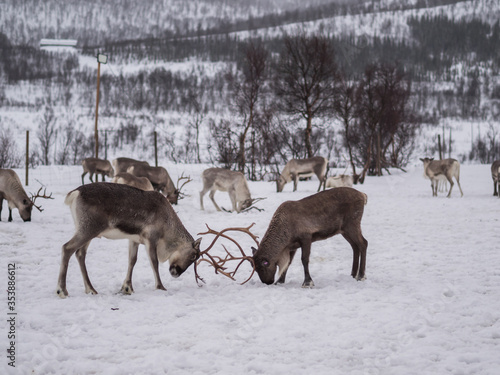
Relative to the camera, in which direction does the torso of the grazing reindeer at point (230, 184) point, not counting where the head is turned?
to the viewer's right

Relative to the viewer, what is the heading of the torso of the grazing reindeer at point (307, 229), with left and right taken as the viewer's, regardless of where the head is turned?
facing to the left of the viewer

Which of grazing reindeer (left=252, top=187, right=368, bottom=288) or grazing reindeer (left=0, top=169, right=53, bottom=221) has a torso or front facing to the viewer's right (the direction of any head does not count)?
grazing reindeer (left=0, top=169, right=53, bottom=221)

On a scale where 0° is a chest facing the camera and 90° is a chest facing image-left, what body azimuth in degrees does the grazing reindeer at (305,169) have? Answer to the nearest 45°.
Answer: approximately 90°

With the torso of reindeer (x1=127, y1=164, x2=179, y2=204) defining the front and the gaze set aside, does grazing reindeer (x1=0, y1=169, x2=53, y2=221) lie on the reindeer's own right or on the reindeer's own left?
on the reindeer's own right

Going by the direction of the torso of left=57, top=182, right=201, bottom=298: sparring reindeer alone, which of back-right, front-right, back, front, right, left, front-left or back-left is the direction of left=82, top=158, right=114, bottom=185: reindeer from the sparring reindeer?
left

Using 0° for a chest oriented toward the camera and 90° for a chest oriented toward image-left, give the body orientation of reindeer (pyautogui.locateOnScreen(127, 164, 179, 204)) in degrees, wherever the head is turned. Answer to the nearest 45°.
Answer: approximately 270°

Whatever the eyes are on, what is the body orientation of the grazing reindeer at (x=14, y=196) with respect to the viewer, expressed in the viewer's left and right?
facing to the right of the viewer

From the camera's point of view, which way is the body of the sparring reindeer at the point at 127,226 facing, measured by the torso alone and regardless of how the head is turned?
to the viewer's right

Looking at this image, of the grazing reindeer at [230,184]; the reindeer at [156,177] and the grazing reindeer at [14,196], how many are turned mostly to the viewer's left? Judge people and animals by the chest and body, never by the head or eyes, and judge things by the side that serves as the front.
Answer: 0
